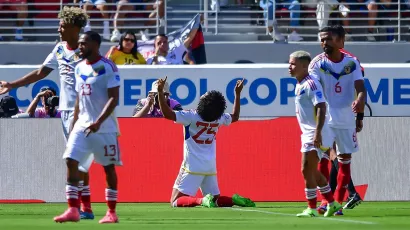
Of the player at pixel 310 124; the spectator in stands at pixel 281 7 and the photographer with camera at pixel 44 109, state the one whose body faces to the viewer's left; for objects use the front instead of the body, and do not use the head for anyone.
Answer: the player

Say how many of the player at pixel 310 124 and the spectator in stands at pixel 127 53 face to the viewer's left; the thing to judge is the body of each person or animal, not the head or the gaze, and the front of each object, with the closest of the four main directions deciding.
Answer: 1

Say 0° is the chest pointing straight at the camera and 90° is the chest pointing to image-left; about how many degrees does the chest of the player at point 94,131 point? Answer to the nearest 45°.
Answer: approximately 45°

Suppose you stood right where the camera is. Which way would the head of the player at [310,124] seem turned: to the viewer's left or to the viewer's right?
to the viewer's left

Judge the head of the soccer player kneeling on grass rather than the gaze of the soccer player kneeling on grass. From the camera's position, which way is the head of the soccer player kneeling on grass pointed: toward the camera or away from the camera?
away from the camera

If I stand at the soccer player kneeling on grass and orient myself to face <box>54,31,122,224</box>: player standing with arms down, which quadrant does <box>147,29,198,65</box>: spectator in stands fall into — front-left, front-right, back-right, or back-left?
back-right

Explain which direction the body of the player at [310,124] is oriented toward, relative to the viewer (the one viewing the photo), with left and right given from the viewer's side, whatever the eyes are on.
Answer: facing to the left of the viewer

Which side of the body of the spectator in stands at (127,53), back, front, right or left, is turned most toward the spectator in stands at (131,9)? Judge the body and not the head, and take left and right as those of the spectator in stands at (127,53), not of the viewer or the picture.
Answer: back

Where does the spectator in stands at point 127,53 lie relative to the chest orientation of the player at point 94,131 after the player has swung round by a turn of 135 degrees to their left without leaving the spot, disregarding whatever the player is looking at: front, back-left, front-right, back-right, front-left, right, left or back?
left

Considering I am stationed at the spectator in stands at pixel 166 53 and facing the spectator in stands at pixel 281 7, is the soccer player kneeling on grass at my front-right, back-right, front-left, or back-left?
back-right
